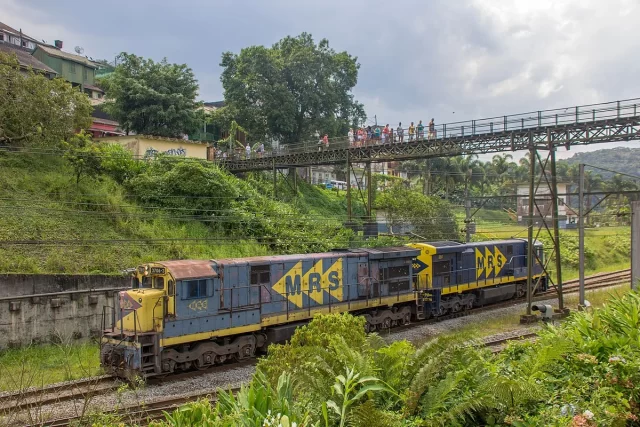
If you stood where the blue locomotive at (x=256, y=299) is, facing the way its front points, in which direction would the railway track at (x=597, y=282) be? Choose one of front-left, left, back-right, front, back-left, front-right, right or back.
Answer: back

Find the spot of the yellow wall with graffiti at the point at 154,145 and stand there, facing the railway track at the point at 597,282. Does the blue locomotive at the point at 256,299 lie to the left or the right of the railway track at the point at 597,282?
right

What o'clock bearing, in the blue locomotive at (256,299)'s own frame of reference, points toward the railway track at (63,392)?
The railway track is roughly at 12 o'clock from the blue locomotive.

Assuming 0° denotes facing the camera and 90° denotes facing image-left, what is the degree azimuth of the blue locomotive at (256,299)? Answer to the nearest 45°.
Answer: approximately 45°

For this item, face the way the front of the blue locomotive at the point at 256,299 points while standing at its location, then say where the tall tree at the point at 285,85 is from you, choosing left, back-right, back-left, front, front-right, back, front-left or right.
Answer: back-right

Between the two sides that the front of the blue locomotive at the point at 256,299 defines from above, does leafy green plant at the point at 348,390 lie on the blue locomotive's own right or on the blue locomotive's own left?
on the blue locomotive's own left

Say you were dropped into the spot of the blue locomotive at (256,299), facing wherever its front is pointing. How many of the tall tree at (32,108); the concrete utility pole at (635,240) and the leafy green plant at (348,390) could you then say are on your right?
1

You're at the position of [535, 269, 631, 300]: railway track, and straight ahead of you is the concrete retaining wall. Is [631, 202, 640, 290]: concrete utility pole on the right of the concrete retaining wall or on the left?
left

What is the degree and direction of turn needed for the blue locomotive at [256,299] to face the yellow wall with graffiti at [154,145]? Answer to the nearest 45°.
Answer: approximately 90° to its right

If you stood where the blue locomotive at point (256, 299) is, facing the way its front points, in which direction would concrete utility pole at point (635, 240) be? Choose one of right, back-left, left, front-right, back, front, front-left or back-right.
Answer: back-left
